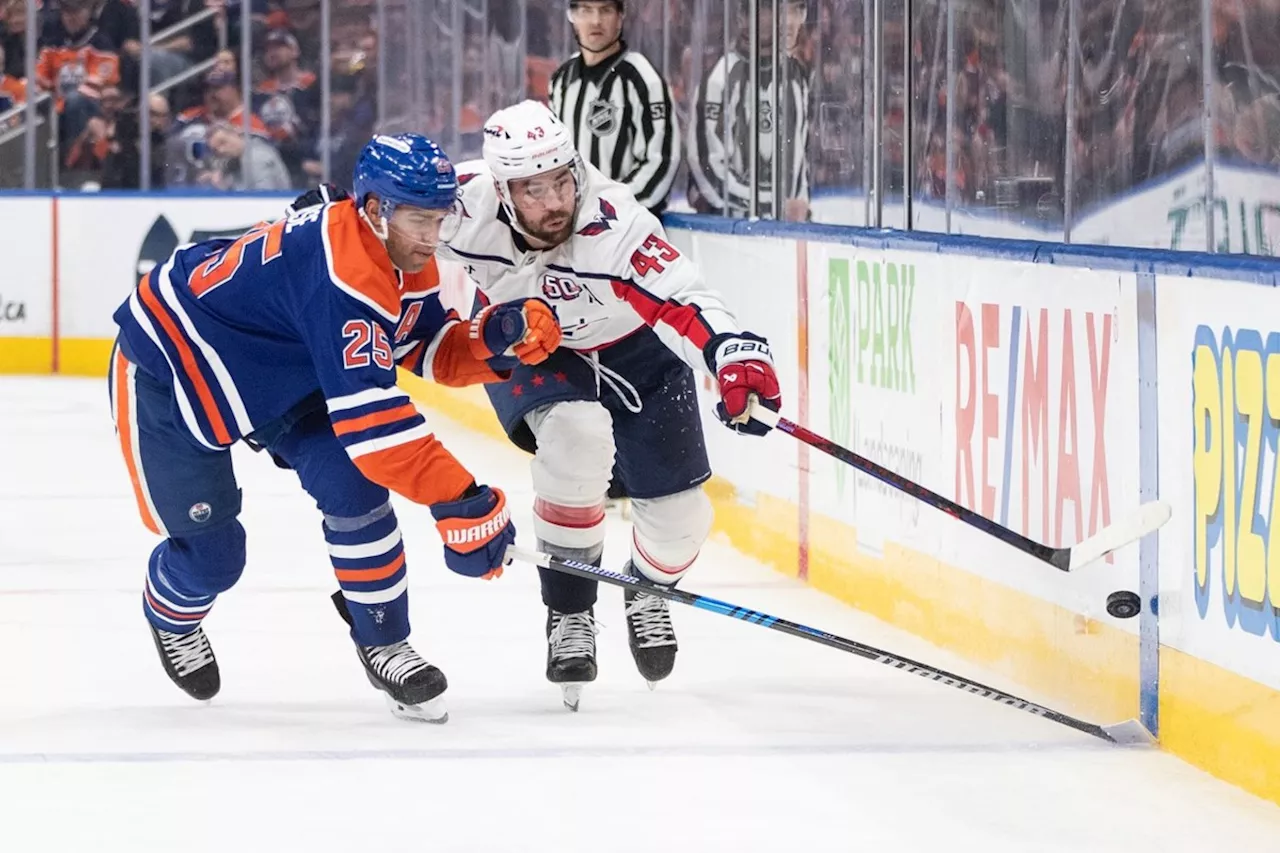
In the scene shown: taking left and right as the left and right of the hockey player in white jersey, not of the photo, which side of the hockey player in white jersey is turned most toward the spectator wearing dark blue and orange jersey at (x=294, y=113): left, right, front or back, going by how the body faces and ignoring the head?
back

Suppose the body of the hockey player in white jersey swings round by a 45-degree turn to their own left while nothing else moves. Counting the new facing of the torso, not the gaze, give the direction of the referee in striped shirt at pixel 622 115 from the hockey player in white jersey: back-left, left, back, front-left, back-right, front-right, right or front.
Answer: back-left

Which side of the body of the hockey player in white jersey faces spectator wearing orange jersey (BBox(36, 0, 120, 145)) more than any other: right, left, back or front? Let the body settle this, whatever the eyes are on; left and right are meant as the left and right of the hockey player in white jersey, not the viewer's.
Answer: back

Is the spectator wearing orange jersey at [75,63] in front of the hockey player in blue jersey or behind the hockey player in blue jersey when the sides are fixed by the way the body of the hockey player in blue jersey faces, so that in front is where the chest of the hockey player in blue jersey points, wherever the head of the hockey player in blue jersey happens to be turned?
behind

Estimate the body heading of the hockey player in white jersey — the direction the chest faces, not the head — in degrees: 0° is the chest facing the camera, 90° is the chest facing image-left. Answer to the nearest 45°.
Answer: approximately 0°

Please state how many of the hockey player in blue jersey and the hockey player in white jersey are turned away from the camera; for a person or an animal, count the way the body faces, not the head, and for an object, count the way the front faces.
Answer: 0
